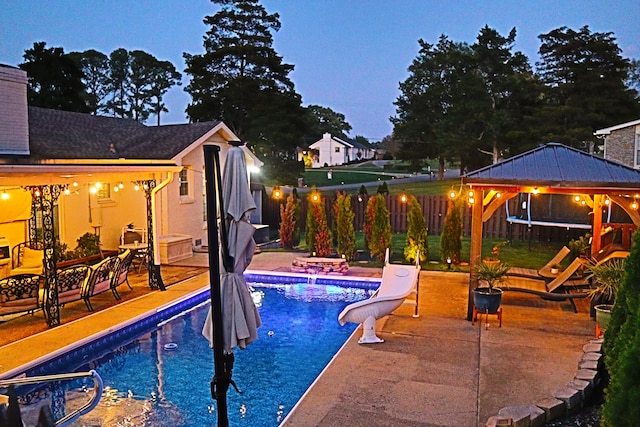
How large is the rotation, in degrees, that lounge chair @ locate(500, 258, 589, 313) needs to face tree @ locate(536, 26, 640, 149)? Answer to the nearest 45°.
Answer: approximately 90° to its right

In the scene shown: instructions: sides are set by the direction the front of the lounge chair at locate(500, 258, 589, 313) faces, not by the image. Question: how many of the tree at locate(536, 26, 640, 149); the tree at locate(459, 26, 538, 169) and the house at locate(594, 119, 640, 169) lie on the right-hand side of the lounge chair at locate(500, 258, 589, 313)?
3

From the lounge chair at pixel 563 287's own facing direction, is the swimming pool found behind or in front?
in front

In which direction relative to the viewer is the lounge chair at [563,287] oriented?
to the viewer's left

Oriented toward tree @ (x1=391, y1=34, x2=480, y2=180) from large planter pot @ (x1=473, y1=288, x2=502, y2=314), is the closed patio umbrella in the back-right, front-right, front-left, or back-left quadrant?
back-left

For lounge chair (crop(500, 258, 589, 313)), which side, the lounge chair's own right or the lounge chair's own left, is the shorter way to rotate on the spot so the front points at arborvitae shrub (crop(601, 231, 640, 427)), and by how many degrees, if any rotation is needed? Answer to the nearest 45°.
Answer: approximately 90° to the lounge chair's own left

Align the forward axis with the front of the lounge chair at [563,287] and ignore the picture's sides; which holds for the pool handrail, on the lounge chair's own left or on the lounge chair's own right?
on the lounge chair's own left

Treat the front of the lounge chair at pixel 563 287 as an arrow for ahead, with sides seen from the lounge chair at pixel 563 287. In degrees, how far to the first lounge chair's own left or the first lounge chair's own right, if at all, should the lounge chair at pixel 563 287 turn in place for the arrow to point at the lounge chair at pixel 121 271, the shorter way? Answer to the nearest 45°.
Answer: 0° — it already faces it

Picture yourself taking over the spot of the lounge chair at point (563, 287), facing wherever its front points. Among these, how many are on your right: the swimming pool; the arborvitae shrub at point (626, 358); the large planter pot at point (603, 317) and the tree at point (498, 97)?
1

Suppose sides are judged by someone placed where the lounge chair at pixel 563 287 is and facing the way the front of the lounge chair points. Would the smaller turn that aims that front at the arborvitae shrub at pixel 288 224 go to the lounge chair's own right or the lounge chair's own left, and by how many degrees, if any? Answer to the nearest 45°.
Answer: approximately 45° to the lounge chair's own right

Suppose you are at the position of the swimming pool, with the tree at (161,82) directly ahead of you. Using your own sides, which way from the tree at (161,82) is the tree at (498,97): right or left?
right

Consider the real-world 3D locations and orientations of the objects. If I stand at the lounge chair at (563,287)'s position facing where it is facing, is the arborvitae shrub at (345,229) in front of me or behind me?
in front

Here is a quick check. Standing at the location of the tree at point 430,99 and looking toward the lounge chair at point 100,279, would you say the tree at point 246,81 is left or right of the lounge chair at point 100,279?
right
